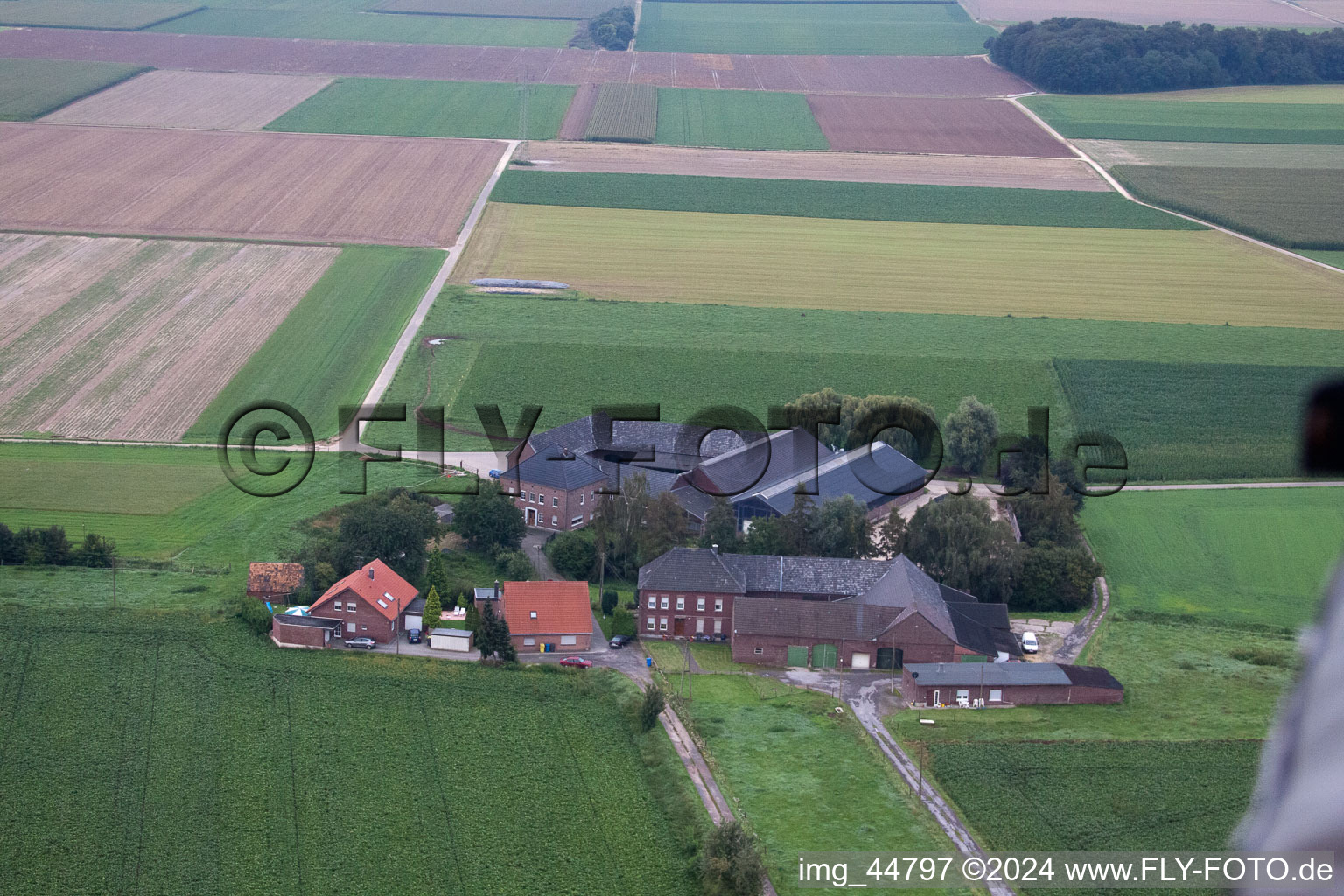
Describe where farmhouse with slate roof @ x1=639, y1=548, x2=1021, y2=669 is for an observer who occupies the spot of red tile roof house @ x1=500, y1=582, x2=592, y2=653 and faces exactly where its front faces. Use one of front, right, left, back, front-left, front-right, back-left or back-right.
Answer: left

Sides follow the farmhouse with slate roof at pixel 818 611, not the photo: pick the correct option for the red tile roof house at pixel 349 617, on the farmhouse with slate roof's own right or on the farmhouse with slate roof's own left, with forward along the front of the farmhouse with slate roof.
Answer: on the farmhouse with slate roof's own right

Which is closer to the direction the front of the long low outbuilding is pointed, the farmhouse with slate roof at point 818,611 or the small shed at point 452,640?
the small shed

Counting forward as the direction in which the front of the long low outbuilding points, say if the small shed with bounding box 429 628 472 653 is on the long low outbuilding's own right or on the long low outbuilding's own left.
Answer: on the long low outbuilding's own right

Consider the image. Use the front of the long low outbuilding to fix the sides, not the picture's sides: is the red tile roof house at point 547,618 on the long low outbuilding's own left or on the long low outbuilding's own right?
on the long low outbuilding's own right

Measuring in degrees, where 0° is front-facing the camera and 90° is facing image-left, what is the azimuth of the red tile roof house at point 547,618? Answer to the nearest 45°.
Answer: approximately 0°

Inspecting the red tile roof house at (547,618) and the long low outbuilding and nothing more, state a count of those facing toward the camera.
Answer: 2

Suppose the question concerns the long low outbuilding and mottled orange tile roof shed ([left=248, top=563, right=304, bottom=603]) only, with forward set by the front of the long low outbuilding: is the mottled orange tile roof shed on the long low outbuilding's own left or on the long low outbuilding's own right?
on the long low outbuilding's own right

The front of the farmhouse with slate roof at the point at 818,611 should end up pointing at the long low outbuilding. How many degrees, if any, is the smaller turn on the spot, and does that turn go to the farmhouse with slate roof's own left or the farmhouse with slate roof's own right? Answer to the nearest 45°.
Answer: approximately 45° to the farmhouse with slate roof's own left

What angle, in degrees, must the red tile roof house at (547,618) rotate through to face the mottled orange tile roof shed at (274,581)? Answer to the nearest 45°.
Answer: approximately 90° to its right
